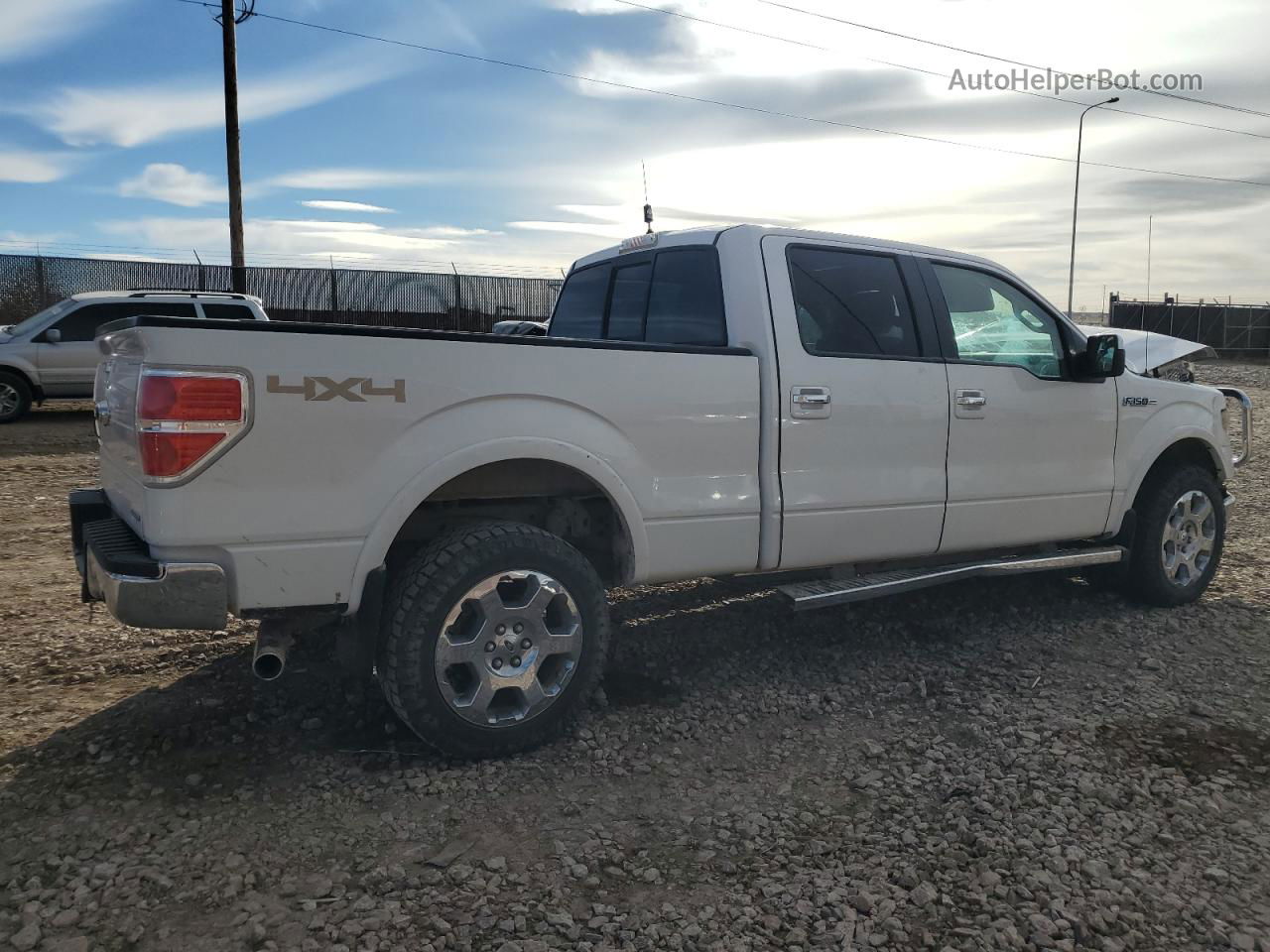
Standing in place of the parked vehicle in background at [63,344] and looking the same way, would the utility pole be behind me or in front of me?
behind

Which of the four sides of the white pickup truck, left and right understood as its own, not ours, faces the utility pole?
left

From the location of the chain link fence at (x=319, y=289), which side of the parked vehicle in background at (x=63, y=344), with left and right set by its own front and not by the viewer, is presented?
right

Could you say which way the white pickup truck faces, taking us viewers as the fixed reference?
facing away from the viewer and to the right of the viewer

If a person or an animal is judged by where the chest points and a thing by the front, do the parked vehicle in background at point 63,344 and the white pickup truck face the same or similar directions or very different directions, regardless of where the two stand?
very different directions

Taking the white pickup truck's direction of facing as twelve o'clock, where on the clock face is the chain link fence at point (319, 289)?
The chain link fence is roughly at 10 o'clock from the white pickup truck.

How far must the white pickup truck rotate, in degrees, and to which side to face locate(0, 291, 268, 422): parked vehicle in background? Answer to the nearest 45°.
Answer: approximately 90° to its left
